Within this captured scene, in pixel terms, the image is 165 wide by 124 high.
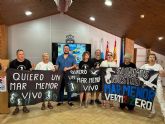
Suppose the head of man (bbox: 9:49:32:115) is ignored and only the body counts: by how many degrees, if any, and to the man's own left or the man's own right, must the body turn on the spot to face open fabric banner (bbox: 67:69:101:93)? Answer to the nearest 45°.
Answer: approximately 90° to the man's own left

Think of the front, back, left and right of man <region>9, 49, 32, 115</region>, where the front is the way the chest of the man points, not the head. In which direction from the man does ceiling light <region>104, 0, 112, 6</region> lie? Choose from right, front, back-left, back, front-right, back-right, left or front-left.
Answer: left

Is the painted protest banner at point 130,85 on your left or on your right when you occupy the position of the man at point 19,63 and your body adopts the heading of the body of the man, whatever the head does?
on your left

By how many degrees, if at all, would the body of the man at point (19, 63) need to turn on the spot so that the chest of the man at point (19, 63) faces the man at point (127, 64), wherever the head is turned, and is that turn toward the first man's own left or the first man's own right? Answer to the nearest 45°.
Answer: approximately 90° to the first man's own left

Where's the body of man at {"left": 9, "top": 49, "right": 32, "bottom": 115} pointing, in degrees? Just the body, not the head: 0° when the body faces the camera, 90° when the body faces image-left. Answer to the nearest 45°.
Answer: approximately 0°
